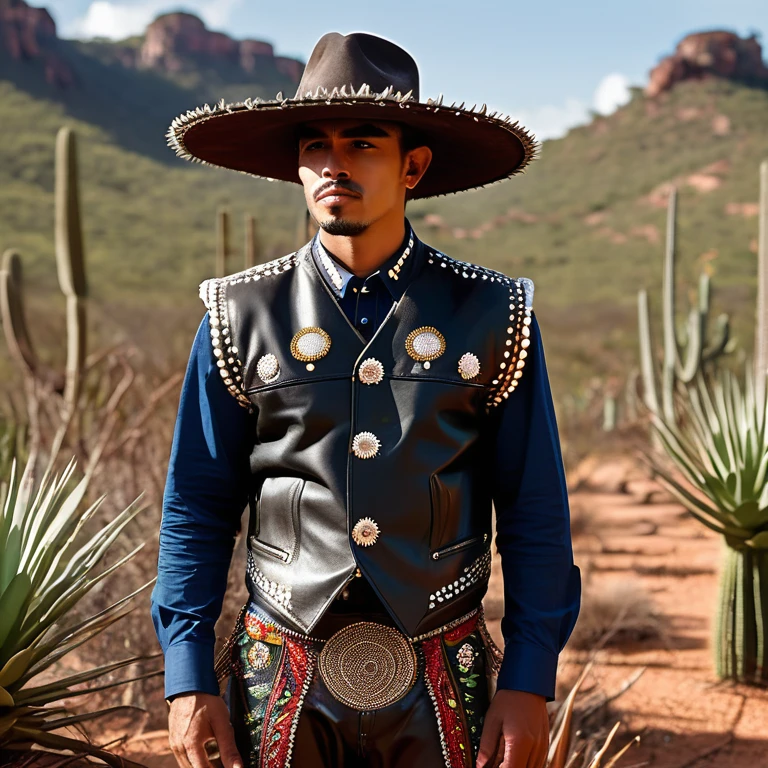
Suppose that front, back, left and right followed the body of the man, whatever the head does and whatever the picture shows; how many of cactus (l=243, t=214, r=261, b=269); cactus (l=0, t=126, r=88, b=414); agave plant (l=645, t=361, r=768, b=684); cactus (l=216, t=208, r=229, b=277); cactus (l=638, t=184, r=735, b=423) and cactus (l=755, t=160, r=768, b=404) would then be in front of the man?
0

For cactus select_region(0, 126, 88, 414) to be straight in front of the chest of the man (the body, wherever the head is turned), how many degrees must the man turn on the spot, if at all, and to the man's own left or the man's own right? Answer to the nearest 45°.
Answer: approximately 180°

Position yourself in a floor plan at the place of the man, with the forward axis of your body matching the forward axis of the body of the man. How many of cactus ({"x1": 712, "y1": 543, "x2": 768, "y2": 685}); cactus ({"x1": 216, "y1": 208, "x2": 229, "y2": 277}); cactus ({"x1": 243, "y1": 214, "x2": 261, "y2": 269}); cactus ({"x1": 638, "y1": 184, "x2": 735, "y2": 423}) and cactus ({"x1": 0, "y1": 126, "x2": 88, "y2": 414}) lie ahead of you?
0

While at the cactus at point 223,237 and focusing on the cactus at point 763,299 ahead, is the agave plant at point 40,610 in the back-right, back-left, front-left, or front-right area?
front-right

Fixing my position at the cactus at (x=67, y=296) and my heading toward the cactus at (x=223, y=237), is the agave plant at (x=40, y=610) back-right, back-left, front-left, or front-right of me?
back-right

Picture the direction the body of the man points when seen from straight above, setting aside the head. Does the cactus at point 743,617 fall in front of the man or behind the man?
behind

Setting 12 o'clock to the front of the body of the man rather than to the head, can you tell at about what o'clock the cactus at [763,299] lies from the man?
The cactus is roughly at 7 o'clock from the man.

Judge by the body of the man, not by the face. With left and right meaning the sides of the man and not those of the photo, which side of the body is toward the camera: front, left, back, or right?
front

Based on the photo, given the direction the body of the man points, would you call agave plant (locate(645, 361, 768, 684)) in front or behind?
behind

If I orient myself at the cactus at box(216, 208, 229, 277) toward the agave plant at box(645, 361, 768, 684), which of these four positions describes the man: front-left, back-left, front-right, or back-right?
front-right

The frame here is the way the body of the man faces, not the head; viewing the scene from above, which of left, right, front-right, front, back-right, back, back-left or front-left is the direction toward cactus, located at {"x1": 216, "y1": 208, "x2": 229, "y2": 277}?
back

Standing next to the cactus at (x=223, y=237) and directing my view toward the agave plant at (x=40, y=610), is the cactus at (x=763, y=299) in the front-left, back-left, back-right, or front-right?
front-left

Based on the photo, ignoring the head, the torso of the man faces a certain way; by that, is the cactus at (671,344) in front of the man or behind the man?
behind

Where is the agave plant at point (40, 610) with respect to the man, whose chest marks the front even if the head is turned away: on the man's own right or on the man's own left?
on the man's own right

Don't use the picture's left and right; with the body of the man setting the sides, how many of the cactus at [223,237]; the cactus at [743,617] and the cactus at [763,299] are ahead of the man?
0

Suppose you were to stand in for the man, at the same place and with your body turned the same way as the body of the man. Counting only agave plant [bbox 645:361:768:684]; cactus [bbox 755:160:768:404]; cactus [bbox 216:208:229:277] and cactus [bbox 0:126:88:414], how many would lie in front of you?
0

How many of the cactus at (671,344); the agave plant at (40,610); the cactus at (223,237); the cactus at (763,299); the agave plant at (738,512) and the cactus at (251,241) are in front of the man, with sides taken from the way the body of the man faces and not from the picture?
0
